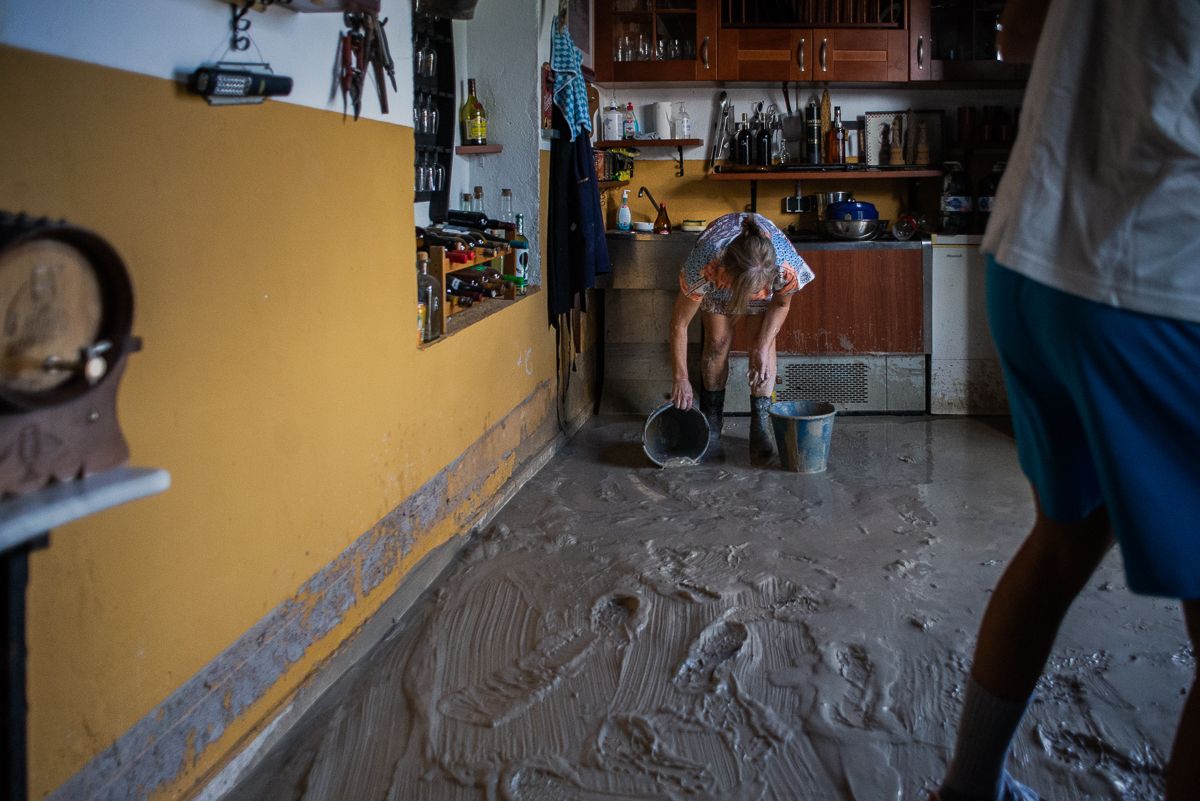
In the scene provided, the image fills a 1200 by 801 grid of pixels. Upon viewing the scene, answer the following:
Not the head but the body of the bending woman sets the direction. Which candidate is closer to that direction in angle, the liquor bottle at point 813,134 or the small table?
the small table

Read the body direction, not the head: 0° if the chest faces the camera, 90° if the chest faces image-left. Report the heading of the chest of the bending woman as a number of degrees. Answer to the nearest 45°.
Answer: approximately 0°

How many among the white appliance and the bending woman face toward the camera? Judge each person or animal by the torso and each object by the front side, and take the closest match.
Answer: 2

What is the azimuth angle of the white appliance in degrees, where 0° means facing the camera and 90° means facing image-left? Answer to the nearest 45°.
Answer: approximately 0°

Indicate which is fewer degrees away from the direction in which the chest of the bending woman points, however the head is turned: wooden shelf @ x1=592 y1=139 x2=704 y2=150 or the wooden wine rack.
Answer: the wooden wine rack

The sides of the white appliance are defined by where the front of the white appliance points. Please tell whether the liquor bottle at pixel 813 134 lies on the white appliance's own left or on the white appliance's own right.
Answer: on the white appliance's own right

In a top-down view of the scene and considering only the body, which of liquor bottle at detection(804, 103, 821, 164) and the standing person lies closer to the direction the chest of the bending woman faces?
the standing person

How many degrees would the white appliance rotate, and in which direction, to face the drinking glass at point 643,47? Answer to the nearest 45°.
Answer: approximately 90° to its right

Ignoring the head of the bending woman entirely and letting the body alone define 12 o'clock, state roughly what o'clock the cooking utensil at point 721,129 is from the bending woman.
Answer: The cooking utensil is roughly at 6 o'clock from the bending woman.
